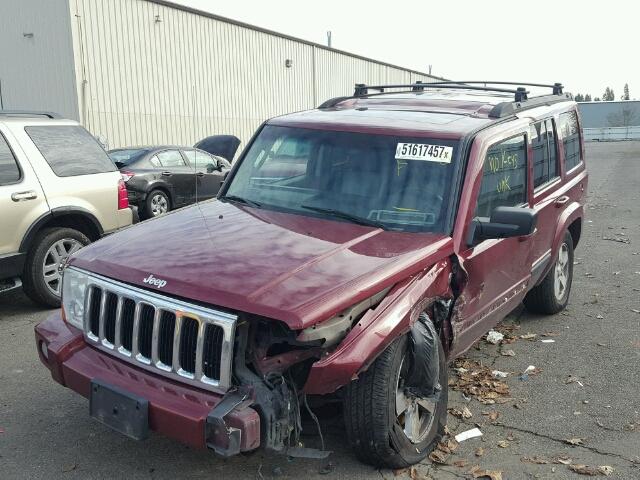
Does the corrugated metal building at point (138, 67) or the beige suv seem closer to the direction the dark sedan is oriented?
the corrugated metal building

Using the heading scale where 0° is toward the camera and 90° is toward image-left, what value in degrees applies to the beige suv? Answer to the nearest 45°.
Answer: approximately 45°

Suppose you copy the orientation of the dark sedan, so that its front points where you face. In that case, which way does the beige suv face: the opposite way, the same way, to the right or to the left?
the opposite way

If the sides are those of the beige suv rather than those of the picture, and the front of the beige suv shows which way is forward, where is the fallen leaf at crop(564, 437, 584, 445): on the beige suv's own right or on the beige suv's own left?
on the beige suv's own left

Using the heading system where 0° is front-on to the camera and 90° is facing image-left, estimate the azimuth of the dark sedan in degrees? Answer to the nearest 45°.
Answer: approximately 225°

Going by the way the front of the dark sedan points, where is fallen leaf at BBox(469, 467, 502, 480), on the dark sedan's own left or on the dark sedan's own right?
on the dark sedan's own right
